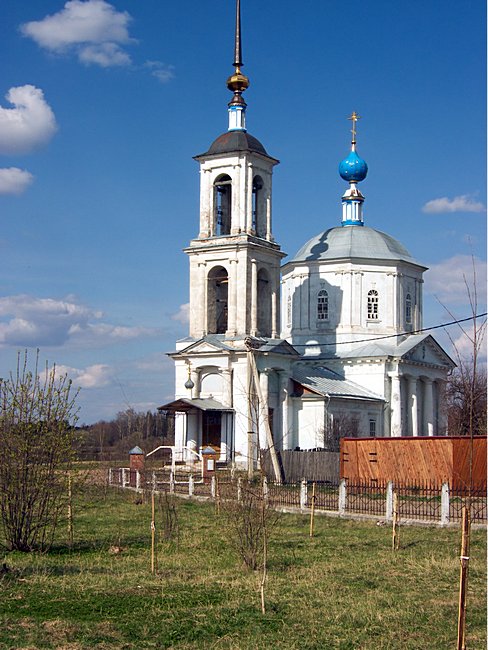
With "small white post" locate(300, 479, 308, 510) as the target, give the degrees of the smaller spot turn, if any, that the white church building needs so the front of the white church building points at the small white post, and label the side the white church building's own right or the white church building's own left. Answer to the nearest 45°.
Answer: approximately 45° to the white church building's own left

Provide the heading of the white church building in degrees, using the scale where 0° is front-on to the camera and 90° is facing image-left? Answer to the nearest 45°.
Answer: approximately 45°

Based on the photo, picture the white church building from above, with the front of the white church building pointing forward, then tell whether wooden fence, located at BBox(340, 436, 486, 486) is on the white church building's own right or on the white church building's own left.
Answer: on the white church building's own left
